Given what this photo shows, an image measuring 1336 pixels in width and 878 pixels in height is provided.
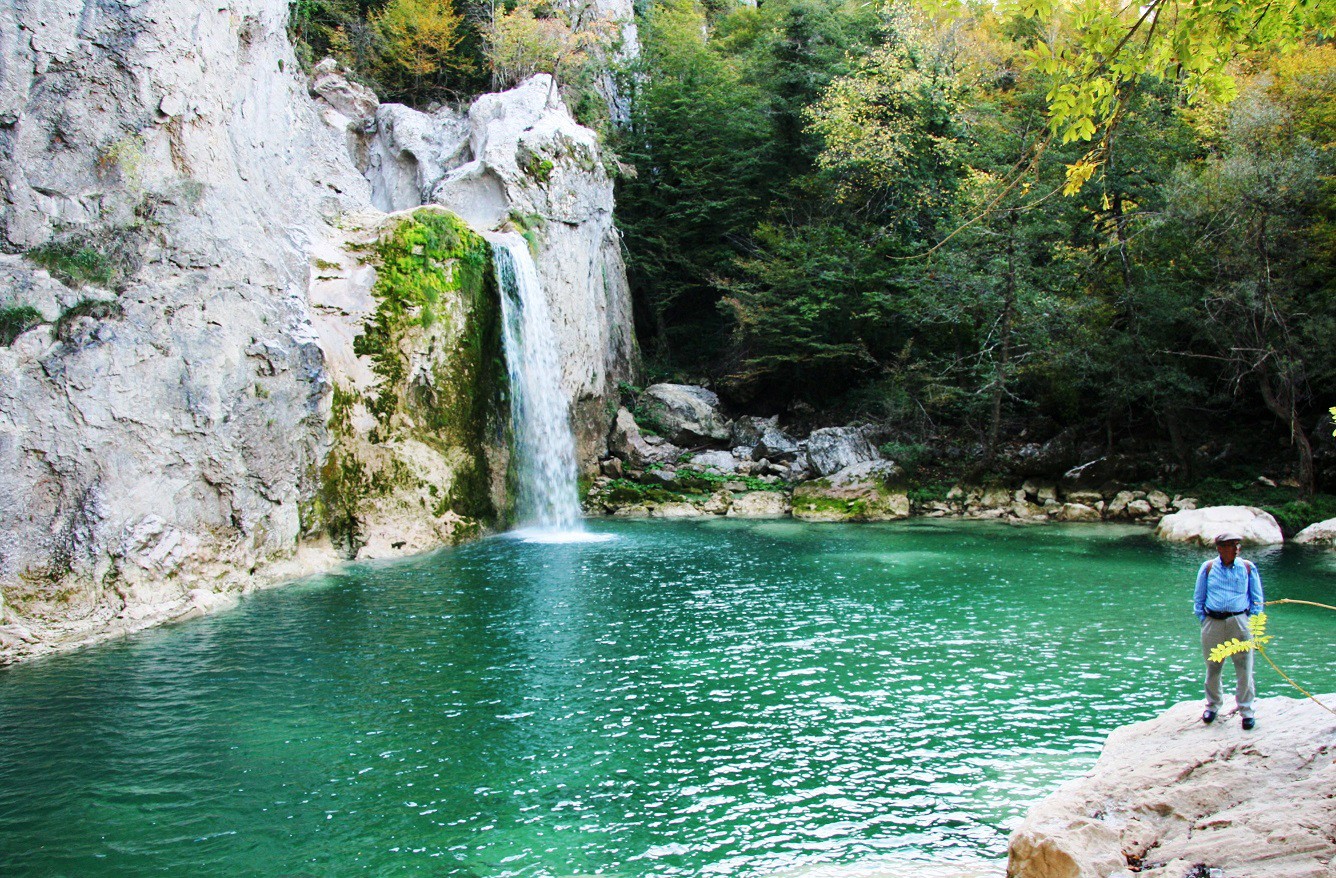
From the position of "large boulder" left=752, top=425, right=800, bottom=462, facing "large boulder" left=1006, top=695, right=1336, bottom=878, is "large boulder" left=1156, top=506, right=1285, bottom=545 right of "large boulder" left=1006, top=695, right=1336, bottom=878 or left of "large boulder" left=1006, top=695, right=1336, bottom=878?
left

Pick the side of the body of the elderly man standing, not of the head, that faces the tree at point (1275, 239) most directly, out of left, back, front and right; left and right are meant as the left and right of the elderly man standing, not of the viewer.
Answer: back

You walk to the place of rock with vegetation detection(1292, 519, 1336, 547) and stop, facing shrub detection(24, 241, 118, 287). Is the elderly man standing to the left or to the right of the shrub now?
left

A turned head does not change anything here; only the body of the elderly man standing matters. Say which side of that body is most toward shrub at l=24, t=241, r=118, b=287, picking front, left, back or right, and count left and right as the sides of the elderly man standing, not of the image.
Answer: right

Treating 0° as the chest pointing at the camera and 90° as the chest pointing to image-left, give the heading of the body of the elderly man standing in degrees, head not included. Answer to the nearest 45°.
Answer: approximately 0°

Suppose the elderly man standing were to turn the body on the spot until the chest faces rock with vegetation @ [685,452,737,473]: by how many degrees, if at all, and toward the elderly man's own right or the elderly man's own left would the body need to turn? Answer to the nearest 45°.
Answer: approximately 135° to the elderly man's own right

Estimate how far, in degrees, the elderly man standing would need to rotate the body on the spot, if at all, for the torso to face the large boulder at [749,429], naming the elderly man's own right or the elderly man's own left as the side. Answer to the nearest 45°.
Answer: approximately 135° to the elderly man's own right

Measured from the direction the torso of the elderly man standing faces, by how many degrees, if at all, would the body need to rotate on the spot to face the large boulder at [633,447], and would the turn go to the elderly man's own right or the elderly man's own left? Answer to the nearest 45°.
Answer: approximately 135° to the elderly man's own right
